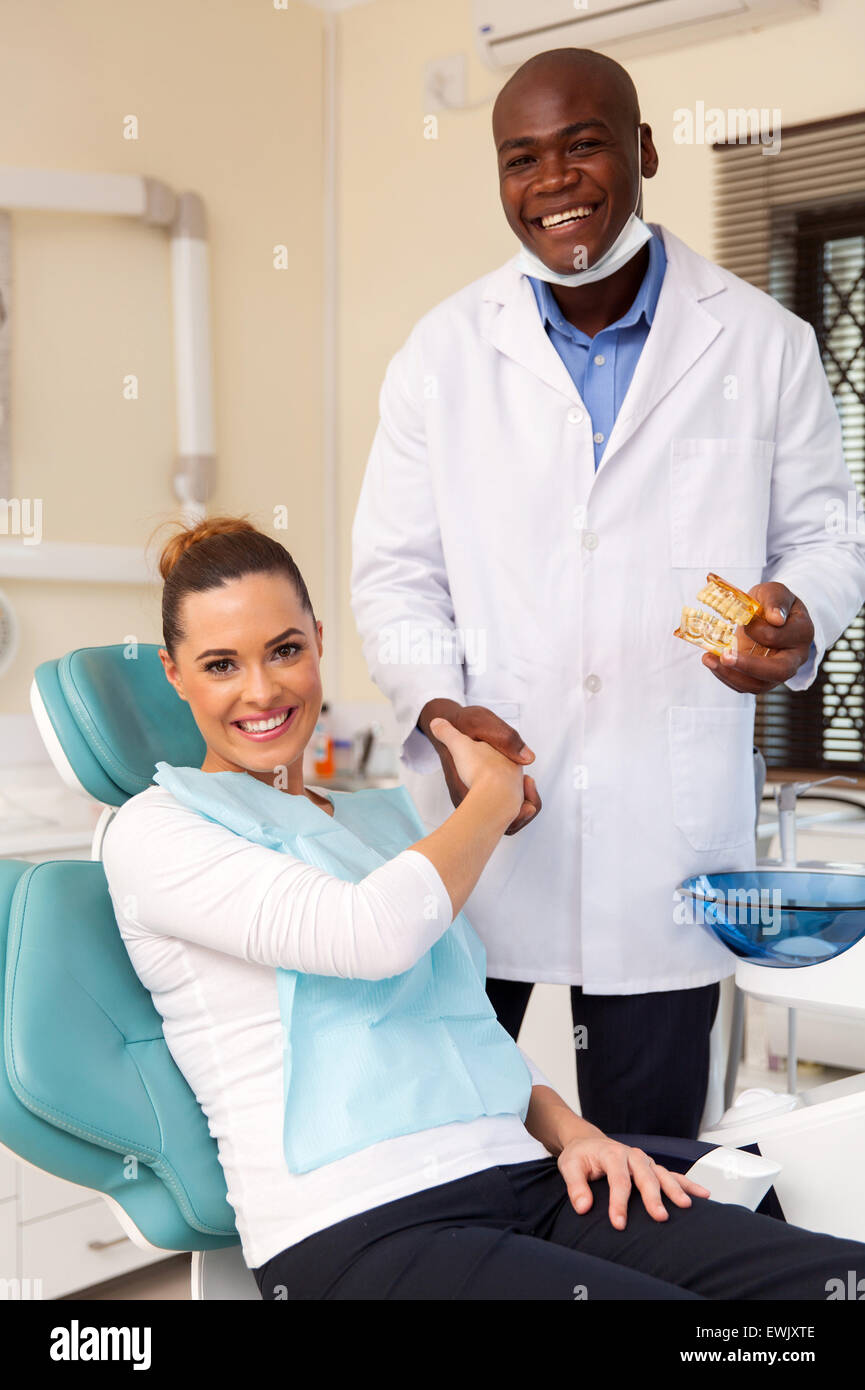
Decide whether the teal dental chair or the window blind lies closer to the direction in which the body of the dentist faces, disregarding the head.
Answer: the teal dental chair

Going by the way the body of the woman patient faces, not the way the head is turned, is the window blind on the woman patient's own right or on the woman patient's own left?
on the woman patient's own left
